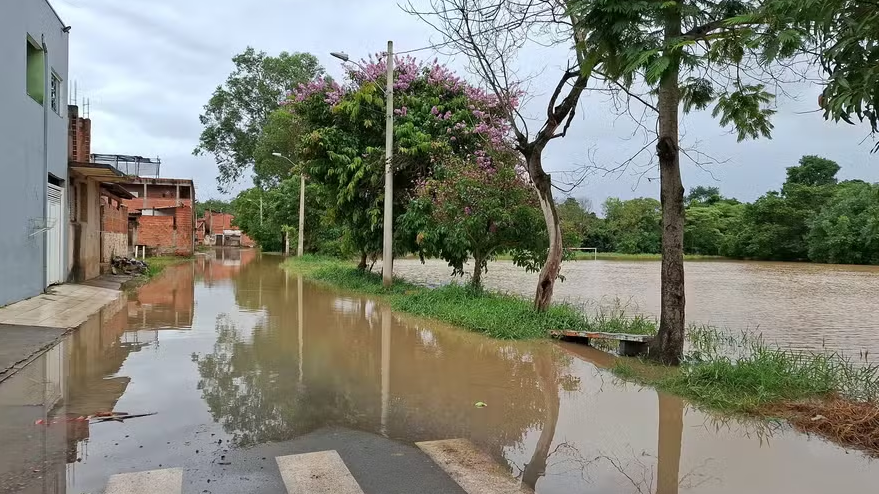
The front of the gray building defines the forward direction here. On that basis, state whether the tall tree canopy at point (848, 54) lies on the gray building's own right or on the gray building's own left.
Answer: on the gray building's own right

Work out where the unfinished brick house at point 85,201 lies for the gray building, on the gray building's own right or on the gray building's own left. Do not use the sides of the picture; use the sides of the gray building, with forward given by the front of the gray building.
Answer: on the gray building's own left

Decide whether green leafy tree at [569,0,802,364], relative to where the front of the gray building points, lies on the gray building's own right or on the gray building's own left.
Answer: on the gray building's own right

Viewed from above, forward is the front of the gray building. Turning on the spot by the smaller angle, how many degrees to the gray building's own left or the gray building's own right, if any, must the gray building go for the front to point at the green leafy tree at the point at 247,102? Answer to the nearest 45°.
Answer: approximately 45° to the gray building's own left

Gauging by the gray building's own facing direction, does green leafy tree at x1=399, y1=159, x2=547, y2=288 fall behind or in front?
in front

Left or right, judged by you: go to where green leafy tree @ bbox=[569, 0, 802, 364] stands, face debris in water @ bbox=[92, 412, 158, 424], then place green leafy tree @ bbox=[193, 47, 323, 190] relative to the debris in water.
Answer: right

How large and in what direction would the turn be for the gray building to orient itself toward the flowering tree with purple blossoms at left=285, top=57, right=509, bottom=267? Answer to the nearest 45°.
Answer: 0° — it already faces it

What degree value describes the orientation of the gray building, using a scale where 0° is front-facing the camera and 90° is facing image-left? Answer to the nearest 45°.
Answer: approximately 270°
